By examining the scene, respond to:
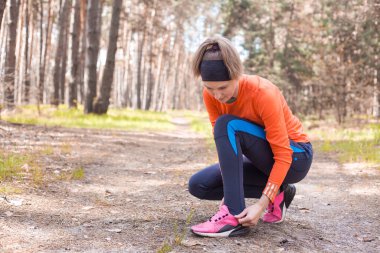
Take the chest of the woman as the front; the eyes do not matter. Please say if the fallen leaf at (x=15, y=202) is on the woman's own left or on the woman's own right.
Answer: on the woman's own right

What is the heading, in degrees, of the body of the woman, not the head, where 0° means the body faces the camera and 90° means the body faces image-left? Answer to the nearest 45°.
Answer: approximately 45°

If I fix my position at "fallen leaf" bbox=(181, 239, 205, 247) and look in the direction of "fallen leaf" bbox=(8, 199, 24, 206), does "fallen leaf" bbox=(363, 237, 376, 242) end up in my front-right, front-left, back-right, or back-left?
back-right

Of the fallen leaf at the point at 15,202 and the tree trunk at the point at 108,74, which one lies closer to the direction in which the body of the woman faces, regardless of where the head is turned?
the fallen leaf

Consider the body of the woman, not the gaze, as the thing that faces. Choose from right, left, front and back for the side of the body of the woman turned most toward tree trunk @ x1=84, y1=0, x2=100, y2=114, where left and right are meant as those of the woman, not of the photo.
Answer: right

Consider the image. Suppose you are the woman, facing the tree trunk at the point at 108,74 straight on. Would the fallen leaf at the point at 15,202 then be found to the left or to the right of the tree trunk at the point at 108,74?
left

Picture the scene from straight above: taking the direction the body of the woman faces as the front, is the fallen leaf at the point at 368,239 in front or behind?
behind
